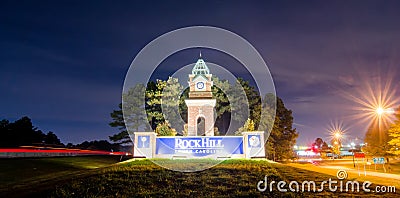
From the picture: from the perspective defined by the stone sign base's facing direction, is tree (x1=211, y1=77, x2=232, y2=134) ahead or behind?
behind

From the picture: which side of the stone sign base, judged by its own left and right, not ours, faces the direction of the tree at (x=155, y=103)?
back

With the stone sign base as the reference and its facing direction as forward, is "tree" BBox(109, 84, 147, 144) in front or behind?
behind

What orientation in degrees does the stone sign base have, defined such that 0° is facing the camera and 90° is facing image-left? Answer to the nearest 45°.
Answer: approximately 0°

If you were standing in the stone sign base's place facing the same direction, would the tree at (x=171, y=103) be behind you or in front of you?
behind

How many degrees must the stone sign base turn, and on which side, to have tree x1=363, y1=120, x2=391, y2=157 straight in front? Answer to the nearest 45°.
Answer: approximately 135° to its left

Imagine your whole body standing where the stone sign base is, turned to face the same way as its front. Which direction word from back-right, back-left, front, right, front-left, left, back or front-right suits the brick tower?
back
